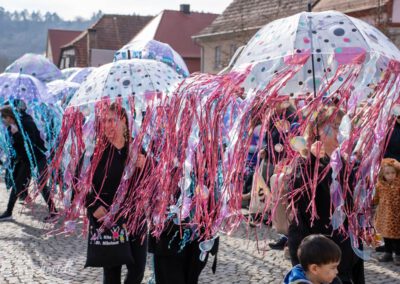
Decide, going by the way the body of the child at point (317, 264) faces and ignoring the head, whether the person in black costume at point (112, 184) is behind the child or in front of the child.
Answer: behind

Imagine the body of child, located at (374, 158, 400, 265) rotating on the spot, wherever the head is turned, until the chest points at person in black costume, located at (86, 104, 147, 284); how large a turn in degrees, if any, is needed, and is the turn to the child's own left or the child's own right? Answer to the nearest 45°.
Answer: approximately 45° to the child's own right

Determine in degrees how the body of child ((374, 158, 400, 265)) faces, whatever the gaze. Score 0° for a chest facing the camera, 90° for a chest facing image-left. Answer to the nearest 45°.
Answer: approximately 0°

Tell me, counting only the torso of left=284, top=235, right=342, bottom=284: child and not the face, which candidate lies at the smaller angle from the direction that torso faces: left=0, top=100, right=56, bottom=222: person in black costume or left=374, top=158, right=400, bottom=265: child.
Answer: the child
